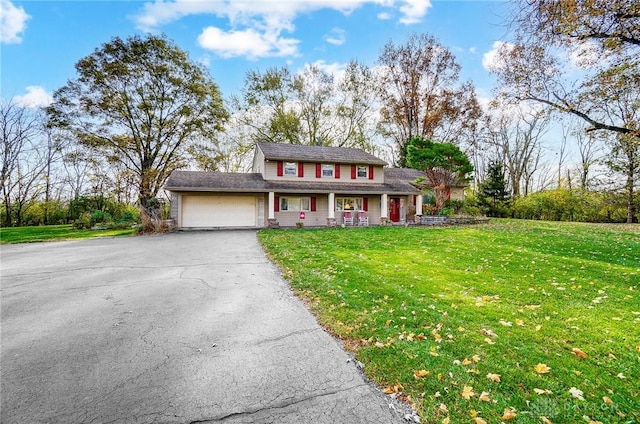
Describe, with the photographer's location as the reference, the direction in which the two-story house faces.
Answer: facing the viewer

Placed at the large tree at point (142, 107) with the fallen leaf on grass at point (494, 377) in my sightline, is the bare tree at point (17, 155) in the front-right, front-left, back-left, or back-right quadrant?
back-right

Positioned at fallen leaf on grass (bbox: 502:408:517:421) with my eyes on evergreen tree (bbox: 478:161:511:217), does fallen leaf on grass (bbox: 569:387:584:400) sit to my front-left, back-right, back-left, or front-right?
front-right

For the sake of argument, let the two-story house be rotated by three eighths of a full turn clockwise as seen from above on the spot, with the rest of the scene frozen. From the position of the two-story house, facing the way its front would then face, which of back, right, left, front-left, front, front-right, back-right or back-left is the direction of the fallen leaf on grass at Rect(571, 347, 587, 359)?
back-left

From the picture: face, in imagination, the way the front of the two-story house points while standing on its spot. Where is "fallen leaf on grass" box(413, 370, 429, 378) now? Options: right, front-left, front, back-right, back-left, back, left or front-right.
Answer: front

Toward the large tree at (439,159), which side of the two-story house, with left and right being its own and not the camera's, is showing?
left

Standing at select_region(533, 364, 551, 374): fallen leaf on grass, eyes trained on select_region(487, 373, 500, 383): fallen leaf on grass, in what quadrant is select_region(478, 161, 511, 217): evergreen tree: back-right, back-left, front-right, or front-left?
back-right

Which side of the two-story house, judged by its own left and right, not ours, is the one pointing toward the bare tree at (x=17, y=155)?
right

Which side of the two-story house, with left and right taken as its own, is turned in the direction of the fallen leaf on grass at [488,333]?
front

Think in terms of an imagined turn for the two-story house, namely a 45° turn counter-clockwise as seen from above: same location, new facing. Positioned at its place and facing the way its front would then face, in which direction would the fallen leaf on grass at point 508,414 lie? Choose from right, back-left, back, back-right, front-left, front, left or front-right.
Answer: front-right

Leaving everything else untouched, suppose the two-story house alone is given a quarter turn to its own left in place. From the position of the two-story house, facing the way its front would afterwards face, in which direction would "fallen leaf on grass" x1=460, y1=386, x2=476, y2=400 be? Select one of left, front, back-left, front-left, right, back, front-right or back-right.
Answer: right

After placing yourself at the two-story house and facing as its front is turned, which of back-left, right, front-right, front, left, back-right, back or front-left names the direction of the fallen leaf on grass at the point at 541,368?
front

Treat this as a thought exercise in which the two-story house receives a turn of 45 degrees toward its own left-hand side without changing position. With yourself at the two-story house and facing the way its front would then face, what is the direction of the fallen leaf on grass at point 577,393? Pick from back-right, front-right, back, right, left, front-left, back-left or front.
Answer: front-right

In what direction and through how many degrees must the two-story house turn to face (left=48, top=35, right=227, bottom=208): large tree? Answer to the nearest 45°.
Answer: approximately 90° to its right

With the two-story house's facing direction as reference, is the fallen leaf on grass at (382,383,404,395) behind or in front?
in front

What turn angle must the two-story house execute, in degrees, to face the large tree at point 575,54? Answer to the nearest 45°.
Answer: approximately 45° to its left
